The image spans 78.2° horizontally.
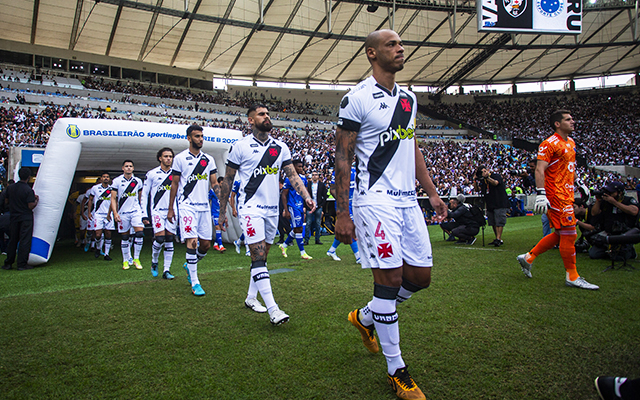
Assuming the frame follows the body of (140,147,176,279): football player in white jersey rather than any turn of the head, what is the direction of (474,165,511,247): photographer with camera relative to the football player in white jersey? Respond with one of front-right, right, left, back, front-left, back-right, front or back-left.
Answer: front-left

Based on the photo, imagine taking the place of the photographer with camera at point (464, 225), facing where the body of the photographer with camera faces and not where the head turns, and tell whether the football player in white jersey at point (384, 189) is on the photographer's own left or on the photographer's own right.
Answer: on the photographer's own left

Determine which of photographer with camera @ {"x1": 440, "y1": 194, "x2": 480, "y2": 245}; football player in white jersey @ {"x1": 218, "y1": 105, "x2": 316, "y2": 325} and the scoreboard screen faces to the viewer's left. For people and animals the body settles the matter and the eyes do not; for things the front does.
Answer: the photographer with camera

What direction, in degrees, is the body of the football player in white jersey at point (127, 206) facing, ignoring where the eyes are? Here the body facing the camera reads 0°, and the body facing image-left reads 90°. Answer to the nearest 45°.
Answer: approximately 0°

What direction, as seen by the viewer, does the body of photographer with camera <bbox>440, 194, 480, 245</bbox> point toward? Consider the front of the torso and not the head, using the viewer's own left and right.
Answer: facing to the left of the viewer

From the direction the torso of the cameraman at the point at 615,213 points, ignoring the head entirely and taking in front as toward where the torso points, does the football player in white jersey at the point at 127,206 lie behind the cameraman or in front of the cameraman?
in front

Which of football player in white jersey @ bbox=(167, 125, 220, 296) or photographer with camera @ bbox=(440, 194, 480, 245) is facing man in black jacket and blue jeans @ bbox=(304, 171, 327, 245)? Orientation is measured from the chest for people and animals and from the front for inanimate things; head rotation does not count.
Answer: the photographer with camera

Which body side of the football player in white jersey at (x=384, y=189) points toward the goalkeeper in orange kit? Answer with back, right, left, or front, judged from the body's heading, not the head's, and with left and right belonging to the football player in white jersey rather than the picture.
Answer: left

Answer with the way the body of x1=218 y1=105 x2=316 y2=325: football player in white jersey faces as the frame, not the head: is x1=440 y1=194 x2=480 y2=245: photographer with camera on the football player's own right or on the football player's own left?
on the football player's own left

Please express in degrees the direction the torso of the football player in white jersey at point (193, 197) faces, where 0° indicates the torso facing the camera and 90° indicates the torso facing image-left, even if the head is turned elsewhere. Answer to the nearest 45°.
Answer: approximately 315°

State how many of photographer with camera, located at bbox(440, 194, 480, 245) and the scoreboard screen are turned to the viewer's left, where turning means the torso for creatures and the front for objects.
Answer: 1

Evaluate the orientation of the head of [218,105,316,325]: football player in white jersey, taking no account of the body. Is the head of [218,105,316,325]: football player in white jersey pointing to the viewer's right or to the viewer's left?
to the viewer's right
